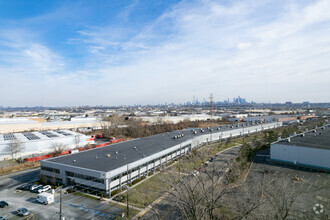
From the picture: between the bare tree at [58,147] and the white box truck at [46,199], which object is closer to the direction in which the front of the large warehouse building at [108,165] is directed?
the white box truck

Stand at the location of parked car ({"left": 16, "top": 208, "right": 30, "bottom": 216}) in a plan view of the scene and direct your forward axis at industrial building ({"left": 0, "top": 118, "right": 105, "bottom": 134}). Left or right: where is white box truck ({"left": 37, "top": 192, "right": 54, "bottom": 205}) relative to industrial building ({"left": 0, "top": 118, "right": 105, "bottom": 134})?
right
